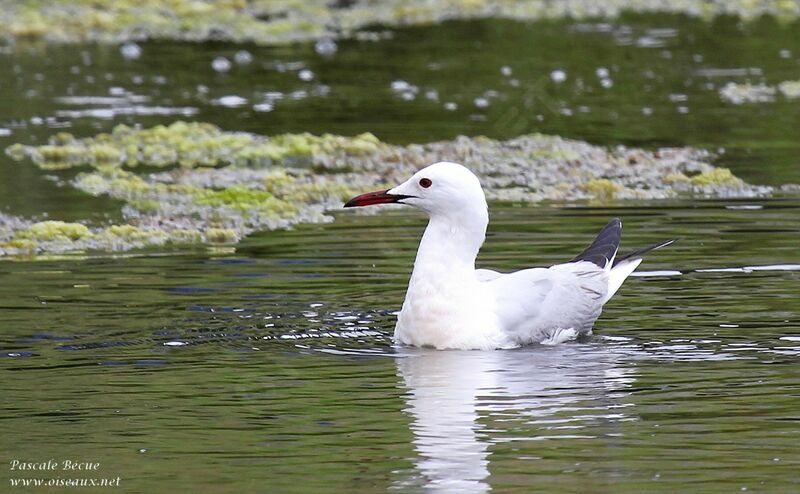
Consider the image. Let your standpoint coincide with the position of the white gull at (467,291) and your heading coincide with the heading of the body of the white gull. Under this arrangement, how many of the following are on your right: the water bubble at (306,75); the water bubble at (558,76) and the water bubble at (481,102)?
3

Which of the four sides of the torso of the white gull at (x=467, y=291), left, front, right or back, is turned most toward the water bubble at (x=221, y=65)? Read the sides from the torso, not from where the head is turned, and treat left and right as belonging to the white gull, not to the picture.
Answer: right

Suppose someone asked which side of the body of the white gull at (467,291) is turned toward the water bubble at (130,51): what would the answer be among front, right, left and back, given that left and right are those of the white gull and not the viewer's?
right

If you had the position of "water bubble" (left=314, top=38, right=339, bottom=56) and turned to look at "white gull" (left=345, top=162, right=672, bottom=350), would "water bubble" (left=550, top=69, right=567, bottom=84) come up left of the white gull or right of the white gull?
left

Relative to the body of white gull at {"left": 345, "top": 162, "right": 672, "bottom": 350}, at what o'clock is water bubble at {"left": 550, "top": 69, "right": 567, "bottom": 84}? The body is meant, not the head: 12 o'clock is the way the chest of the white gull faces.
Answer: The water bubble is roughly at 3 o'clock from the white gull.

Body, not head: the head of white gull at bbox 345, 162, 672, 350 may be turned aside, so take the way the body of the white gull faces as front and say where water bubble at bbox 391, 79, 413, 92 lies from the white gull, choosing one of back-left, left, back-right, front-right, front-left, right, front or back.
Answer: right

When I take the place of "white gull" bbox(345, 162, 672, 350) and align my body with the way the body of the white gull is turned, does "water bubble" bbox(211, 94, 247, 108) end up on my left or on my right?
on my right

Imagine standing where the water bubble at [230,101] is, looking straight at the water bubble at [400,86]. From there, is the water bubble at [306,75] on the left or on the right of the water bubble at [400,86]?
left

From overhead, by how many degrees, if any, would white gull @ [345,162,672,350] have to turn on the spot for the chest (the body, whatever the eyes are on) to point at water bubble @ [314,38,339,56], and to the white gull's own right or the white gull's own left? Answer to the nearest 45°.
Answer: approximately 90° to the white gull's own right

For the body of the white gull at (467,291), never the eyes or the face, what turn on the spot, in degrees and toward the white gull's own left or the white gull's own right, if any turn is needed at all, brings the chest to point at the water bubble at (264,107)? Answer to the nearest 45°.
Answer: approximately 90° to the white gull's own right

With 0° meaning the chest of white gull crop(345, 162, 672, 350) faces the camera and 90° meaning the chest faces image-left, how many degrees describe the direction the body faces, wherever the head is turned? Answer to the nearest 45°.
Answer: approximately 90°

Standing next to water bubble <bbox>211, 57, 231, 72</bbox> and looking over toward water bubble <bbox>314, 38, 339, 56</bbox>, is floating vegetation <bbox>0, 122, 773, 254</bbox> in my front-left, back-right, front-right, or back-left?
back-right
